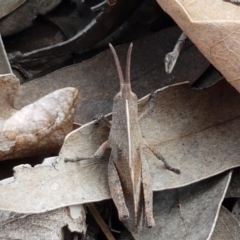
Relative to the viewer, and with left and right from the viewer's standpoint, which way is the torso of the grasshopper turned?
facing away from the viewer
